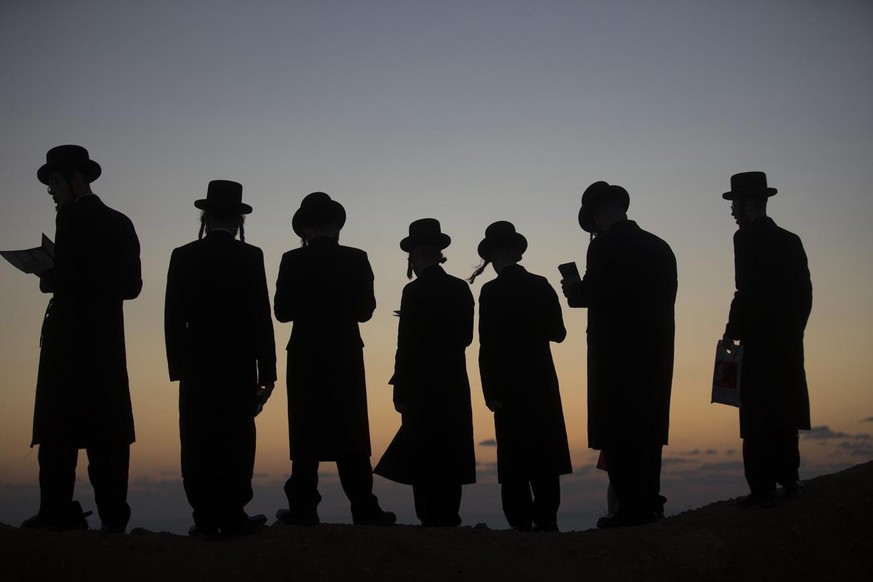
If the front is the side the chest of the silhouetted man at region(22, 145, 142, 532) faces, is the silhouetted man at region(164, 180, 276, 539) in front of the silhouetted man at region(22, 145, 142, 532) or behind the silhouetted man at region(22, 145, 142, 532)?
behind

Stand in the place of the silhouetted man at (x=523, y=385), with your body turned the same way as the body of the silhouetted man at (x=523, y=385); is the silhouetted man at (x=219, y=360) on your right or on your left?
on your left

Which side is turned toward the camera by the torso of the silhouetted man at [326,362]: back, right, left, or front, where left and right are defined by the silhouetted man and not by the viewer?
back

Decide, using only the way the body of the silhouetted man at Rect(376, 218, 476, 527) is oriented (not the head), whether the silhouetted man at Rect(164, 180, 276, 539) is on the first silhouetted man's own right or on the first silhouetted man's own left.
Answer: on the first silhouetted man's own left

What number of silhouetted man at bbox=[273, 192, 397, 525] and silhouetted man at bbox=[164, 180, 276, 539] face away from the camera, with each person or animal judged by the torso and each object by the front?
2

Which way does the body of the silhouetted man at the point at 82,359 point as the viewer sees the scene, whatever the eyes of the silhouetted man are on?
to the viewer's left

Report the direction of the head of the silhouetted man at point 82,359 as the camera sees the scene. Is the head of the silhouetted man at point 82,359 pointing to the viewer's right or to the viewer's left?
to the viewer's left

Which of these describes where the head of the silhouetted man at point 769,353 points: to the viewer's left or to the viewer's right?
to the viewer's left

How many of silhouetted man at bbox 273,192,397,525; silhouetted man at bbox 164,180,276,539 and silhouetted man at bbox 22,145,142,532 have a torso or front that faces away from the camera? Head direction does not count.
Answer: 2

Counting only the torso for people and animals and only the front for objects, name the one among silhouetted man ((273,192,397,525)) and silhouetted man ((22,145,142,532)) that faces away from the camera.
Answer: silhouetted man ((273,192,397,525))

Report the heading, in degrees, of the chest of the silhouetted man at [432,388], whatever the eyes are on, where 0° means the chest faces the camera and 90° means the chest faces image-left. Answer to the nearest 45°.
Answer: approximately 135°

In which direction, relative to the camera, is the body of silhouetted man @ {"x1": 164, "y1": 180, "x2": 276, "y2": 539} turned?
away from the camera
